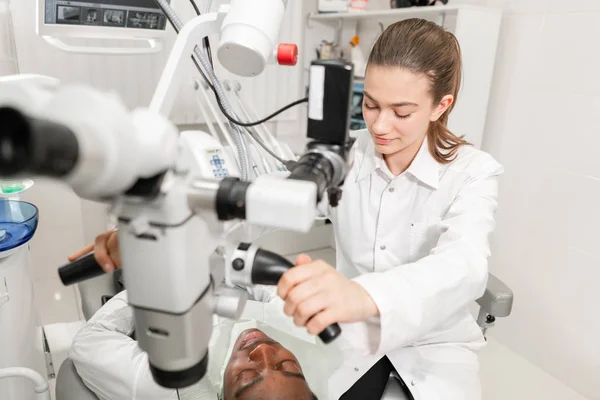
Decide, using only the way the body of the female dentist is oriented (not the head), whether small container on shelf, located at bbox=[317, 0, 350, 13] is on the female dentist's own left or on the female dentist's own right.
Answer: on the female dentist's own right

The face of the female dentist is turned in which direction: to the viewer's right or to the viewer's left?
to the viewer's left

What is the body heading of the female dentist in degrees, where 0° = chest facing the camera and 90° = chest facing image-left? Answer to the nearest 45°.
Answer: approximately 45°

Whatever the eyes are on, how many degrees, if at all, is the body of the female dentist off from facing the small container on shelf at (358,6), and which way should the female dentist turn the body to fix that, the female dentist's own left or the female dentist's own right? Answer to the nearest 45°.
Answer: approximately 135° to the female dentist's own right
